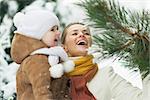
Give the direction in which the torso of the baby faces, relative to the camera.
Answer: to the viewer's right

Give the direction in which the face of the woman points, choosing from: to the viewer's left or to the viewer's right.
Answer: to the viewer's right

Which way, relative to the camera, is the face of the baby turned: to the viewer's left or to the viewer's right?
to the viewer's right
